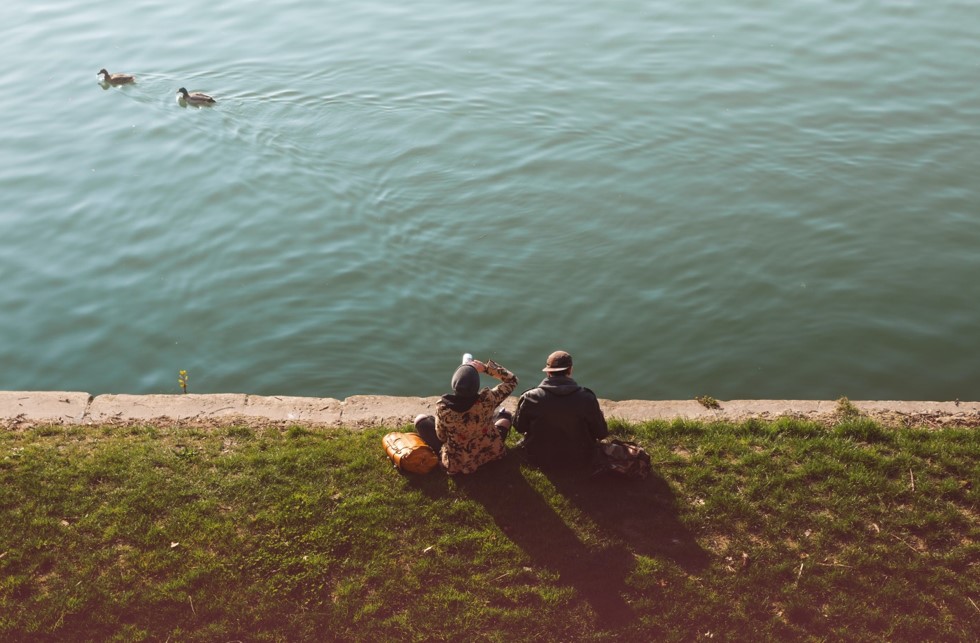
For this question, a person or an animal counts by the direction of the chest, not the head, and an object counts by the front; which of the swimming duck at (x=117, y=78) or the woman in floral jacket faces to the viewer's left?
the swimming duck

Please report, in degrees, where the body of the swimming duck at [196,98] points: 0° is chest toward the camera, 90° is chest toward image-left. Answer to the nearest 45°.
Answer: approximately 90°

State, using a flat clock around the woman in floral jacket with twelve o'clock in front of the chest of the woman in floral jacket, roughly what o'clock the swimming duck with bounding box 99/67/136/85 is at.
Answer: The swimming duck is roughly at 11 o'clock from the woman in floral jacket.

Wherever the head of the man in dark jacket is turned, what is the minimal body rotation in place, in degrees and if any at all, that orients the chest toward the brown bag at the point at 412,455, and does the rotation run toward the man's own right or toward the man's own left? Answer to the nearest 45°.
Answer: approximately 90° to the man's own left

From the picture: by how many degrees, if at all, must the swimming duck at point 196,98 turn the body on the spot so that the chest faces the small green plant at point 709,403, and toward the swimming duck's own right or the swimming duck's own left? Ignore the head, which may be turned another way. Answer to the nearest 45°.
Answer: approximately 90° to the swimming duck's own left

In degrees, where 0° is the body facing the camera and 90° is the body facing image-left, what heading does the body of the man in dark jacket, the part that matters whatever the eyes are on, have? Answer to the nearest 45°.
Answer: approximately 180°

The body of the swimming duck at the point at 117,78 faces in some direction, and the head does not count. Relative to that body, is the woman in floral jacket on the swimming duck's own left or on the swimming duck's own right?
on the swimming duck's own left

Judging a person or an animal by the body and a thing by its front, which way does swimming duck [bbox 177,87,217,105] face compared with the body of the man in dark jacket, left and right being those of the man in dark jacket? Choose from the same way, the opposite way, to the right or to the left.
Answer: to the left

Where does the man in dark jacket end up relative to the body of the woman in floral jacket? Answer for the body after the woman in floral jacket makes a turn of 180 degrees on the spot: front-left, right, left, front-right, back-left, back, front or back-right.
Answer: left

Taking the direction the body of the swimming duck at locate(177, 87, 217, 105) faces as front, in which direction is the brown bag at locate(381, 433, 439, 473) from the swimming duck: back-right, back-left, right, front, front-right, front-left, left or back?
left

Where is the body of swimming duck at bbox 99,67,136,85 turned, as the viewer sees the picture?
to the viewer's left

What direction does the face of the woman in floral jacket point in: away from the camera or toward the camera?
away from the camera

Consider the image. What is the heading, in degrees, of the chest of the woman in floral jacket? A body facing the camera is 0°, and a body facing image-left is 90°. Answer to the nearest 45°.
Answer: approximately 180°

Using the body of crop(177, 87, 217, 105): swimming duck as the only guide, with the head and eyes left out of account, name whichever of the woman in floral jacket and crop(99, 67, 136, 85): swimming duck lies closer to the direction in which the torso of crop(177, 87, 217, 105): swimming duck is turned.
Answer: the swimming duck

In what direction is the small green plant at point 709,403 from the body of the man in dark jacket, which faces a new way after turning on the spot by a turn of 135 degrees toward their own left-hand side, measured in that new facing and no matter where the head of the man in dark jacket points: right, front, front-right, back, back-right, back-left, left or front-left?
back
